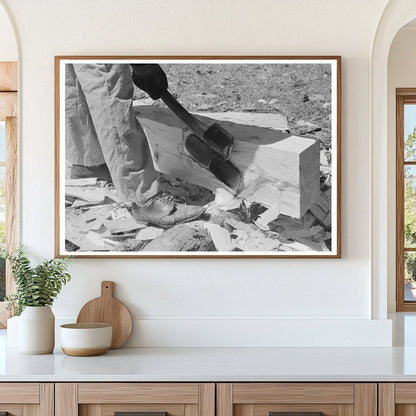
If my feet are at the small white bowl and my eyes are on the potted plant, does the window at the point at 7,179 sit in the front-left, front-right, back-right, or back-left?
front-right

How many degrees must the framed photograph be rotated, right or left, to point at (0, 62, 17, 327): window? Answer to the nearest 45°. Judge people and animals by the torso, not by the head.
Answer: approximately 135° to its right

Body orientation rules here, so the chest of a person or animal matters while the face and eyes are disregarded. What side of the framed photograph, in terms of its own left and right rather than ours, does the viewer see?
front
